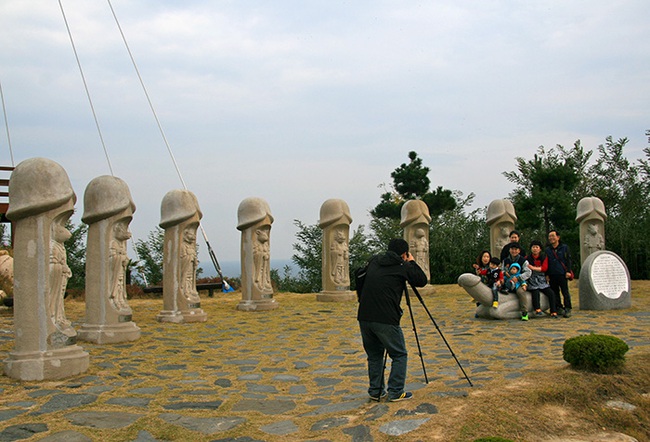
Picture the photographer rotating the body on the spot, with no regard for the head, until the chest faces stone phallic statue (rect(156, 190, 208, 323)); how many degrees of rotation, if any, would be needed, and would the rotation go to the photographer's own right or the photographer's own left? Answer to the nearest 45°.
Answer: approximately 90° to the photographer's own left

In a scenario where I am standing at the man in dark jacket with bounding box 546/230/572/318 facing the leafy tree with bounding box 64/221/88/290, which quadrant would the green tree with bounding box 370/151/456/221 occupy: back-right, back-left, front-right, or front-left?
front-right

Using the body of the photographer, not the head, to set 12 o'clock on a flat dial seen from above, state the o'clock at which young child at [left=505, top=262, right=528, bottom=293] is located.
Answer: The young child is roughly at 11 o'clock from the photographer.

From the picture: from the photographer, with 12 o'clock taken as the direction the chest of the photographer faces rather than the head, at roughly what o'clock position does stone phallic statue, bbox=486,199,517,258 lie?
The stone phallic statue is roughly at 11 o'clock from the photographer.

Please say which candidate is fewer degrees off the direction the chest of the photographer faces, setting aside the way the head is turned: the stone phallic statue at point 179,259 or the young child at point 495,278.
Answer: the young child

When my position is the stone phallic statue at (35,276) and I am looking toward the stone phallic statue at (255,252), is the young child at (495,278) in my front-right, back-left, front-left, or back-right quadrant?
front-right

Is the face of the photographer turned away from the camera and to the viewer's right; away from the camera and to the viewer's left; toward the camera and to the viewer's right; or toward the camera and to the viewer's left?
away from the camera and to the viewer's right

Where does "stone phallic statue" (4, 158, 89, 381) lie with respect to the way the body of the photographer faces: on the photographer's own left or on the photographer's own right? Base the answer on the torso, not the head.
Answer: on the photographer's own left

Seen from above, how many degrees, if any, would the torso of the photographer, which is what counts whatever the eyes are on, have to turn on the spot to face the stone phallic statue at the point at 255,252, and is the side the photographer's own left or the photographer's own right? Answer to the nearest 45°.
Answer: approximately 45° to the photographer's own left

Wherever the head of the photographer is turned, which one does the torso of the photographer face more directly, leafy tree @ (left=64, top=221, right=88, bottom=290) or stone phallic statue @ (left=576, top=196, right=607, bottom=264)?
the stone phallic statue

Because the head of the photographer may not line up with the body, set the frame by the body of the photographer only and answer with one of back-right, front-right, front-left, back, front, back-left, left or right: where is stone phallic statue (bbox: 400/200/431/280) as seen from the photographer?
front-left

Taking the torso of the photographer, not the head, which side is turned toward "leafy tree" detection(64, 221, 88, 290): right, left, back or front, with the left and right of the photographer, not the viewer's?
left

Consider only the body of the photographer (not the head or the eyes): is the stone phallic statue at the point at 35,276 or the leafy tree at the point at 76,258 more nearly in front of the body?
the leafy tree

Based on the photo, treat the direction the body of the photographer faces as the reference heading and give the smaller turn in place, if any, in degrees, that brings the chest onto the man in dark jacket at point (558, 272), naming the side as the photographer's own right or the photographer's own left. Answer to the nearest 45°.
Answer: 0° — they already face them

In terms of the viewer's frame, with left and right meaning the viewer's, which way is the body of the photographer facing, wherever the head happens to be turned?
facing away from the viewer and to the right of the viewer

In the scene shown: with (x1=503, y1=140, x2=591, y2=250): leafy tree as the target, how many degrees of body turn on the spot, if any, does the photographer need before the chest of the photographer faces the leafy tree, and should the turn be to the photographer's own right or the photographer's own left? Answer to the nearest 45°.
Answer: approximately 45° to the photographer's own left

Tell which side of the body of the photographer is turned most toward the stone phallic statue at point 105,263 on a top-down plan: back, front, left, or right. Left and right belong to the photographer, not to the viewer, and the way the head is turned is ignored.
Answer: left

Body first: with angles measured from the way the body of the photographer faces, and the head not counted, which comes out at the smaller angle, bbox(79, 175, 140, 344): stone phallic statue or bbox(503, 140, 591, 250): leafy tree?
the leafy tree
